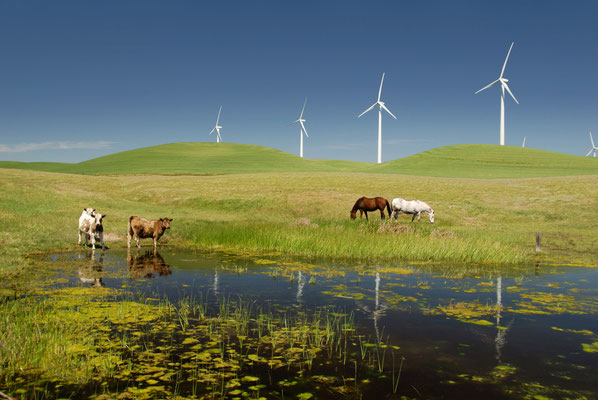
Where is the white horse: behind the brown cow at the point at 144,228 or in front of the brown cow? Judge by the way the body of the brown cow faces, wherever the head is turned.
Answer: in front

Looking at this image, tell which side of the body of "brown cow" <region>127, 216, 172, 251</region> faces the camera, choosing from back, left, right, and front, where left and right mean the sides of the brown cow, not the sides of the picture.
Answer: right

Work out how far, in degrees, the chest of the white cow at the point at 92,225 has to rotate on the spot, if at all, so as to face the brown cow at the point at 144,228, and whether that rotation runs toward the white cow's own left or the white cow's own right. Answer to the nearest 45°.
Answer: approximately 45° to the white cow's own left

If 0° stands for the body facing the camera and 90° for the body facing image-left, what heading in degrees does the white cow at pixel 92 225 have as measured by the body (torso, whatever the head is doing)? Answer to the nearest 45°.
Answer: approximately 315°

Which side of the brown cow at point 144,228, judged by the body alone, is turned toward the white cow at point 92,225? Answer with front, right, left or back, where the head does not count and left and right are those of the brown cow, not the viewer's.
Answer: back

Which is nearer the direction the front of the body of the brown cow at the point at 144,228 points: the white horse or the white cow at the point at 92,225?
the white horse

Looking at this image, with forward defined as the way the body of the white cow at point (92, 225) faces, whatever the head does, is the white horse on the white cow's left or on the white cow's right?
on the white cow's left

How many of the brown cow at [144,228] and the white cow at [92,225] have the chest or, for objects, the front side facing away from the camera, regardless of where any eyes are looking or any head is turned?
0
